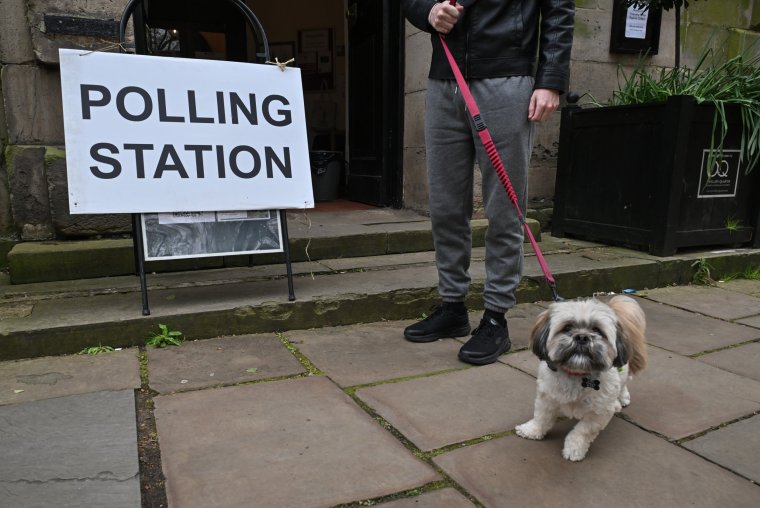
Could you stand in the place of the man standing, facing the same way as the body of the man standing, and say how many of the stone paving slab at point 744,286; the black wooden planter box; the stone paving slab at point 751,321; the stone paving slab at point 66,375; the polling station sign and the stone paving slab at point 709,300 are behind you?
4

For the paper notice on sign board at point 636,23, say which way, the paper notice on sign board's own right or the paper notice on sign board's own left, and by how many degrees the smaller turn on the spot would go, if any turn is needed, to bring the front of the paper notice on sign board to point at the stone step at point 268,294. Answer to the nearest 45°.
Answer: approximately 45° to the paper notice on sign board's own right

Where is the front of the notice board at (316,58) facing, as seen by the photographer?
facing the viewer

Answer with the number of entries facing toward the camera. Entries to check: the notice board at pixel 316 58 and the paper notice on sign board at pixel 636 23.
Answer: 2

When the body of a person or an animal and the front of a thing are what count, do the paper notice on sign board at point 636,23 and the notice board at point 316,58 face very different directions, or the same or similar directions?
same or similar directions

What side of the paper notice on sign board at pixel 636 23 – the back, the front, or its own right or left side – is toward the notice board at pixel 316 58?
right

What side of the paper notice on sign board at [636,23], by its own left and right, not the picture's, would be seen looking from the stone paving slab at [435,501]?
front

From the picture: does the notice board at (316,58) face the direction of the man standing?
yes

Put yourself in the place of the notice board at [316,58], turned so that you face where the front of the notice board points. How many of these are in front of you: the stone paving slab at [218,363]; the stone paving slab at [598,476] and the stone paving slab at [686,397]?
3

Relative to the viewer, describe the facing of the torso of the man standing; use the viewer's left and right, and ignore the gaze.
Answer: facing the viewer and to the left of the viewer

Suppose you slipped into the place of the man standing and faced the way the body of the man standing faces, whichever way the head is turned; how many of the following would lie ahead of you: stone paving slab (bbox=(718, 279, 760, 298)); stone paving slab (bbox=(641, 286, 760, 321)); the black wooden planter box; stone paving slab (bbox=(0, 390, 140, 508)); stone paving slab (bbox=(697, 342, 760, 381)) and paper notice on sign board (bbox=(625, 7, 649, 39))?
1

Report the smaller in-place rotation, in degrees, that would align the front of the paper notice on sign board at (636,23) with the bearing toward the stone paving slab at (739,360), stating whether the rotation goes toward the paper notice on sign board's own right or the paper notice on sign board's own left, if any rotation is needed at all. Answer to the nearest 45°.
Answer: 0° — it already faces it

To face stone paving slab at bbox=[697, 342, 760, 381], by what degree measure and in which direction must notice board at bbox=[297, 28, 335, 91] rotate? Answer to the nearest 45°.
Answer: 0° — it already faces it

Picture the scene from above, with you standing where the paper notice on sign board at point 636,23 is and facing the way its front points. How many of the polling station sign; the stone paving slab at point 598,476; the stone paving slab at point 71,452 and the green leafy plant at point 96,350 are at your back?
0

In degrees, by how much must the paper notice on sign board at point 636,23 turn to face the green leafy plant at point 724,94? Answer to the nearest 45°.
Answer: approximately 45° to its left

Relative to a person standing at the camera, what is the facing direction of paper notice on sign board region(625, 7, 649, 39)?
facing the viewer

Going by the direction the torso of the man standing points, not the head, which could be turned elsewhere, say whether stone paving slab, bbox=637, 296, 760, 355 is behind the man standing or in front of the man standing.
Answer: behind
